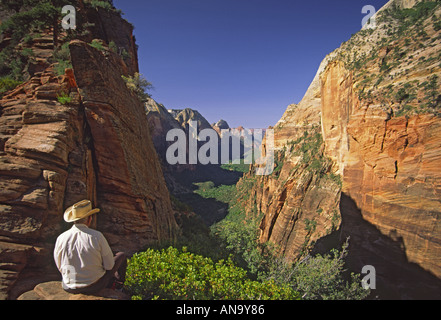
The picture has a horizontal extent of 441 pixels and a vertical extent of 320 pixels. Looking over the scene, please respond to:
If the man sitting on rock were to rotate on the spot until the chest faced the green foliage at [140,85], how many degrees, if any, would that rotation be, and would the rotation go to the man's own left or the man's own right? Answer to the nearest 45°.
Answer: approximately 45° to the man's own left

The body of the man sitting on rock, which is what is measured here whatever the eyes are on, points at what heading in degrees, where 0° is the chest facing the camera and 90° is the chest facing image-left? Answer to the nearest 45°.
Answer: approximately 225°

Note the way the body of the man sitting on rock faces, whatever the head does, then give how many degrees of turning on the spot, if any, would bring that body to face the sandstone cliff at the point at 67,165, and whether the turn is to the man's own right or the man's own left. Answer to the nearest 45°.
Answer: approximately 45° to the man's own left

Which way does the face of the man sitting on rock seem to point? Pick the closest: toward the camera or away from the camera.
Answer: away from the camera

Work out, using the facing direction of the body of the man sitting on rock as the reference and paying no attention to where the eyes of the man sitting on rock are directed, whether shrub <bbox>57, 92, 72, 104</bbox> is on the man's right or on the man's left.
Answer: on the man's left
